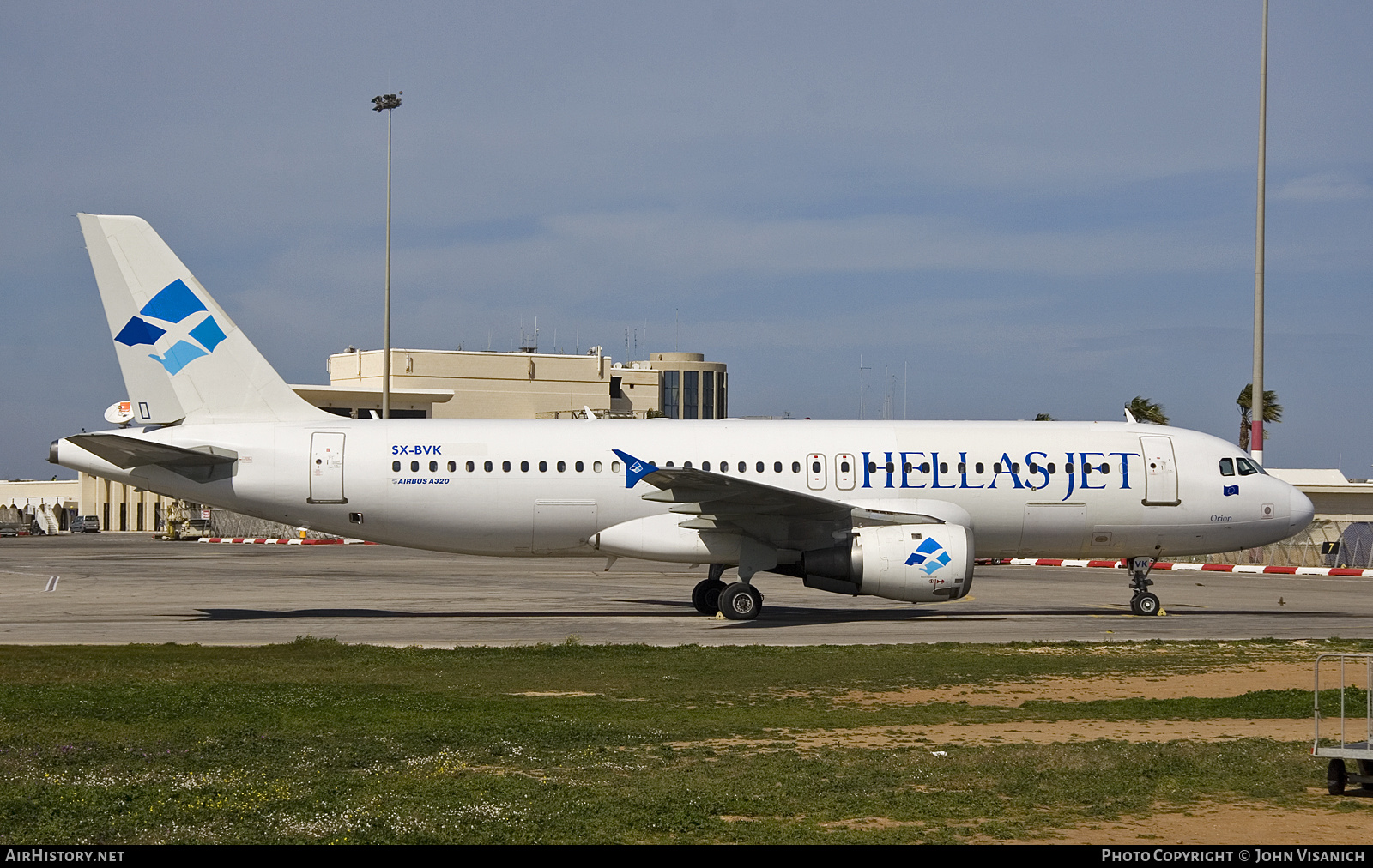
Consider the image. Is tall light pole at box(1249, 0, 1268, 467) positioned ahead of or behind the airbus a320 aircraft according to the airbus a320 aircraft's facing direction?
ahead

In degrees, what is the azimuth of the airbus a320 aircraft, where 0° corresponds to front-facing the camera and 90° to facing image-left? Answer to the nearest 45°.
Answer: approximately 270°
